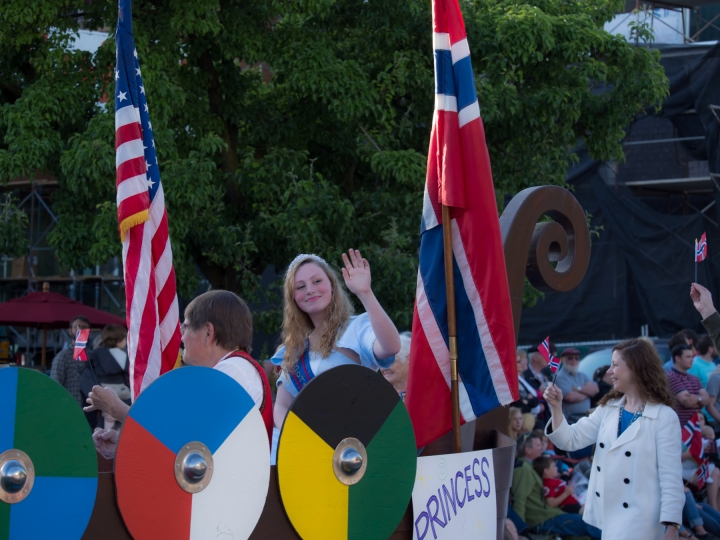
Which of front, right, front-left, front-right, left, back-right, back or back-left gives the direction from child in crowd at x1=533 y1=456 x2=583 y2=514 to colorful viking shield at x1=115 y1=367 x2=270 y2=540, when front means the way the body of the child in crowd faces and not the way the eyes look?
front-right

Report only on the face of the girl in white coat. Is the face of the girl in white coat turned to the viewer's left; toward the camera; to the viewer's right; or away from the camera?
to the viewer's left

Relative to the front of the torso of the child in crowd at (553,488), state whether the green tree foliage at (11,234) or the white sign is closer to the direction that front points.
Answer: the white sign
